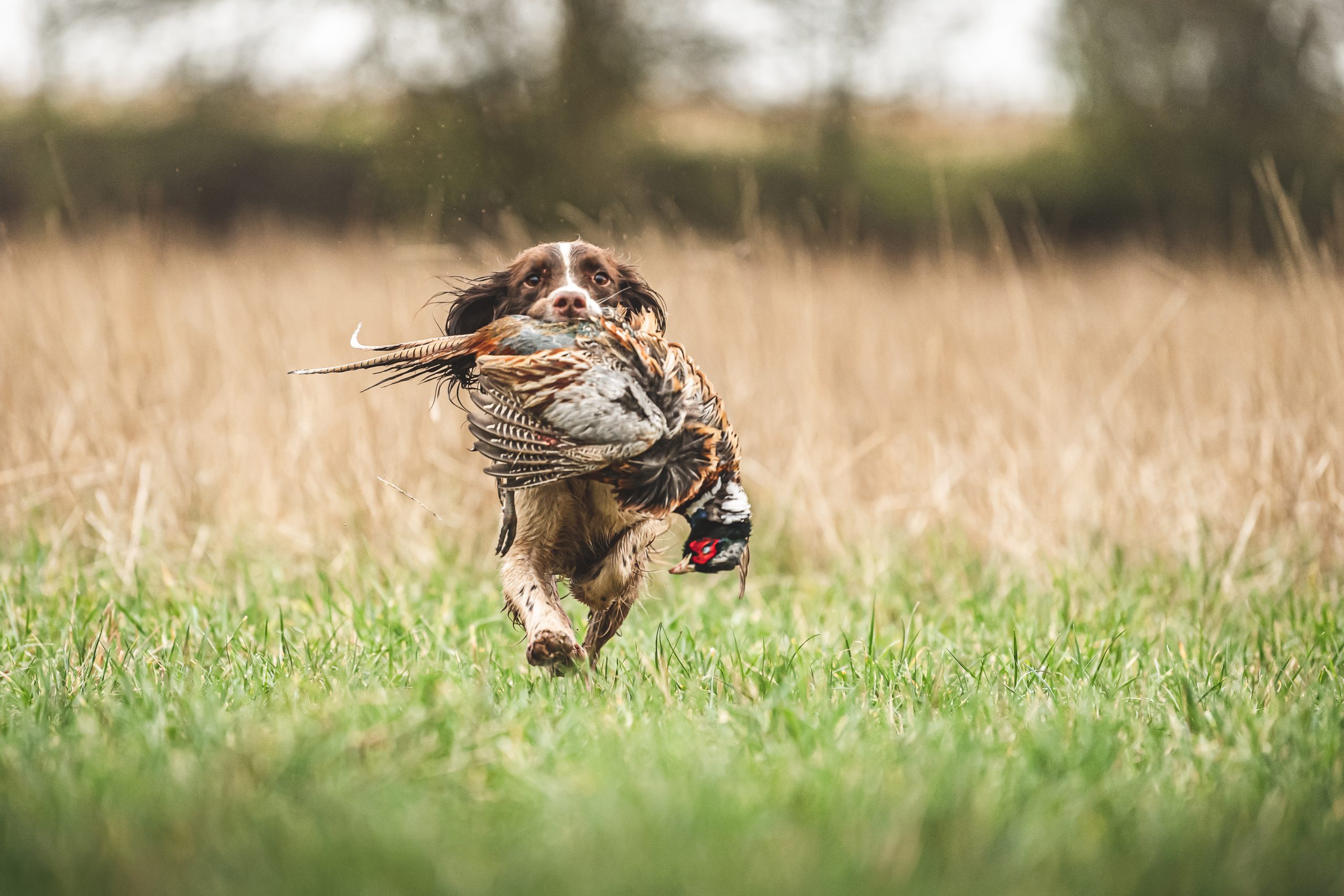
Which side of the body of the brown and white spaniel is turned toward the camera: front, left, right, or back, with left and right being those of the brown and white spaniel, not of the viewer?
front
